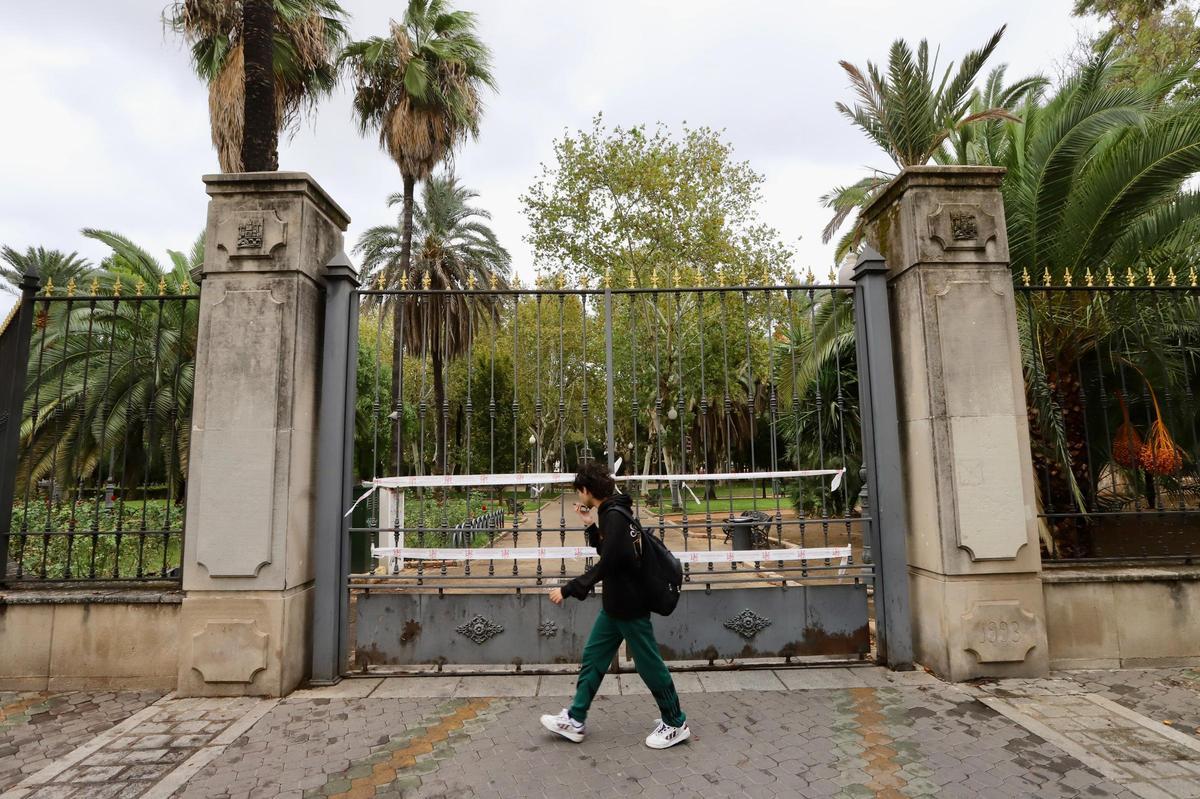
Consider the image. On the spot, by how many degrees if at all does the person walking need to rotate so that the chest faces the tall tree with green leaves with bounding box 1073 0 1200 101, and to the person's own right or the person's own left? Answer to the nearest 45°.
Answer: approximately 135° to the person's own right

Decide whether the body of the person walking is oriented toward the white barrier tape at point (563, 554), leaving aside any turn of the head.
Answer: no

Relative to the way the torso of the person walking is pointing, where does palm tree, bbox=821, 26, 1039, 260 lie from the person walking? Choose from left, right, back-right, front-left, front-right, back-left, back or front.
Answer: back-right

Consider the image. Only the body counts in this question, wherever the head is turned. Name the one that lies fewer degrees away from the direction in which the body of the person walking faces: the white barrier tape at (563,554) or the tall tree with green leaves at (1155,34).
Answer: the white barrier tape

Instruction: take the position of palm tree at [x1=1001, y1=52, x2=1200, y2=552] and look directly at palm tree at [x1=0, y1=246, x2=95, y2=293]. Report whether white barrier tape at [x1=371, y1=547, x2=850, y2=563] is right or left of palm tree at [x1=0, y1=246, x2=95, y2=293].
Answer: left

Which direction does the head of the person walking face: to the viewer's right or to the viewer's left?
to the viewer's left

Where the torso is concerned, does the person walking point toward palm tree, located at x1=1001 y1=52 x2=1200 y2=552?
no

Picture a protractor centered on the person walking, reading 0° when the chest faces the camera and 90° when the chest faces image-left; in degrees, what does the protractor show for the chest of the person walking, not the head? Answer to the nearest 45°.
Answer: approximately 90°

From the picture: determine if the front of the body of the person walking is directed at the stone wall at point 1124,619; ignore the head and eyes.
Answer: no

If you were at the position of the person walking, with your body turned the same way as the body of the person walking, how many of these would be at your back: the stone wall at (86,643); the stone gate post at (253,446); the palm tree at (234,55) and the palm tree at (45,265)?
0

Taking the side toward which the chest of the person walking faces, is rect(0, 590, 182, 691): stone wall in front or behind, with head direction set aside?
in front

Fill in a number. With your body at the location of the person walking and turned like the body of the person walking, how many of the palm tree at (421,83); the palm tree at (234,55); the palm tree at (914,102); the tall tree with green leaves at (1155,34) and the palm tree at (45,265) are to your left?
0

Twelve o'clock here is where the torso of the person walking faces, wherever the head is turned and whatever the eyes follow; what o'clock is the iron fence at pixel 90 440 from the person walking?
The iron fence is roughly at 1 o'clock from the person walking.

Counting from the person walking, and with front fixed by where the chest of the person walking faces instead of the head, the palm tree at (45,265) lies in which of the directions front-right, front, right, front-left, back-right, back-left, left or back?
front-right
